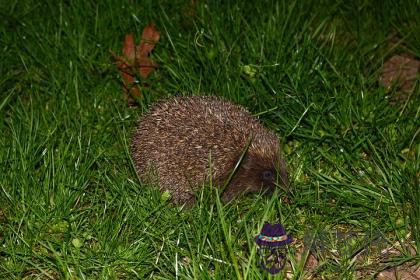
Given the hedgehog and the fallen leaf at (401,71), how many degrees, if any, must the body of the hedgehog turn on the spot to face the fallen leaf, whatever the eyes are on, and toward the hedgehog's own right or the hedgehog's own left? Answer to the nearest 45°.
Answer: approximately 45° to the hedgehog's own left

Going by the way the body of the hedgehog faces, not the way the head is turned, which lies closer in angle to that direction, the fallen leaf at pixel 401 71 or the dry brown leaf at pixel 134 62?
the fallen leaf

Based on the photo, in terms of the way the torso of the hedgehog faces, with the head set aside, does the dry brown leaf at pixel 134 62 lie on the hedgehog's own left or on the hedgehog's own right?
on the hedgehog's own left

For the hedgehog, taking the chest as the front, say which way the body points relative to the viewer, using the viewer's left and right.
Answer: facing to the right of the viewer
